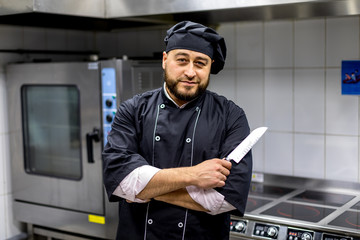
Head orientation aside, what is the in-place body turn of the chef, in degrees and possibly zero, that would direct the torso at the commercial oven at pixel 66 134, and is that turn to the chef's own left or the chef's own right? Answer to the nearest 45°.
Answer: approximately 135° to the chef's own right

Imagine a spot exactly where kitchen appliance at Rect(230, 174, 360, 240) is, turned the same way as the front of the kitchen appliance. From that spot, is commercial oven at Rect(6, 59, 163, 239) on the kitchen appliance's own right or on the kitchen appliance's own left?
on the kitchen appliance's own right

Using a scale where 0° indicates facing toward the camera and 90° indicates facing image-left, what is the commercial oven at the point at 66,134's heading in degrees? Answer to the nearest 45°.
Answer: approximately 45°

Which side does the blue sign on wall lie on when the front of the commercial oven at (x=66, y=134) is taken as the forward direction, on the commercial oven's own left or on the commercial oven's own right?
on the commercial oven's own left

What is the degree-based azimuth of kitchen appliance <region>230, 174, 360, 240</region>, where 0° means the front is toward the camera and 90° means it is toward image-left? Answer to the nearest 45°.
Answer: approximately 45°

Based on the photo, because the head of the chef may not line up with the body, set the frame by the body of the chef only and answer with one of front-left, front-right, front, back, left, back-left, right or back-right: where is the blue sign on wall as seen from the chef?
back-left

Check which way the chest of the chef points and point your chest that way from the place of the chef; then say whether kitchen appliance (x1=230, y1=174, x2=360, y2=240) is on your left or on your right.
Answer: on your left
